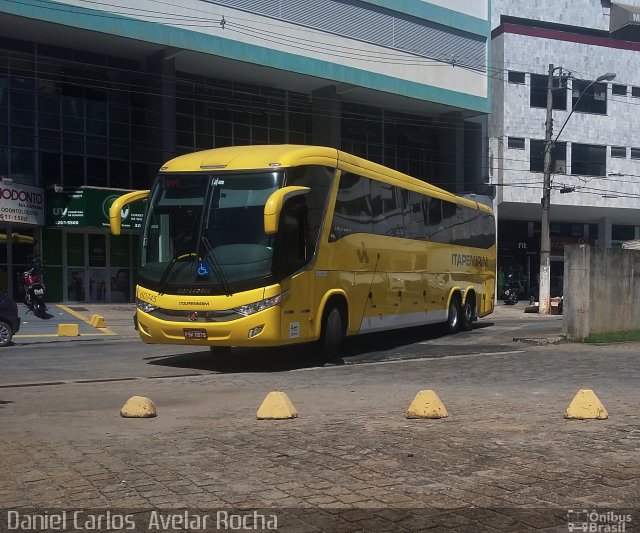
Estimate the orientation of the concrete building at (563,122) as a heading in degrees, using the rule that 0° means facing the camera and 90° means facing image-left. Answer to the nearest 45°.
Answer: approximately 0°

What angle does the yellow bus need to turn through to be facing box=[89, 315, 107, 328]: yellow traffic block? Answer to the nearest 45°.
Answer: approximately 90° to its right

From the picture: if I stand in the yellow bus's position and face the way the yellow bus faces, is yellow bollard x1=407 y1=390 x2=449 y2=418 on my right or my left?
on my left

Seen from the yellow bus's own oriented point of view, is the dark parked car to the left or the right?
on its right

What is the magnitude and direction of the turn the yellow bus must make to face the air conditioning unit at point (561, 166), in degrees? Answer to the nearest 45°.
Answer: approximately 180°

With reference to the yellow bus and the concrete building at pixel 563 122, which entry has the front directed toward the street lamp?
the concrete building
